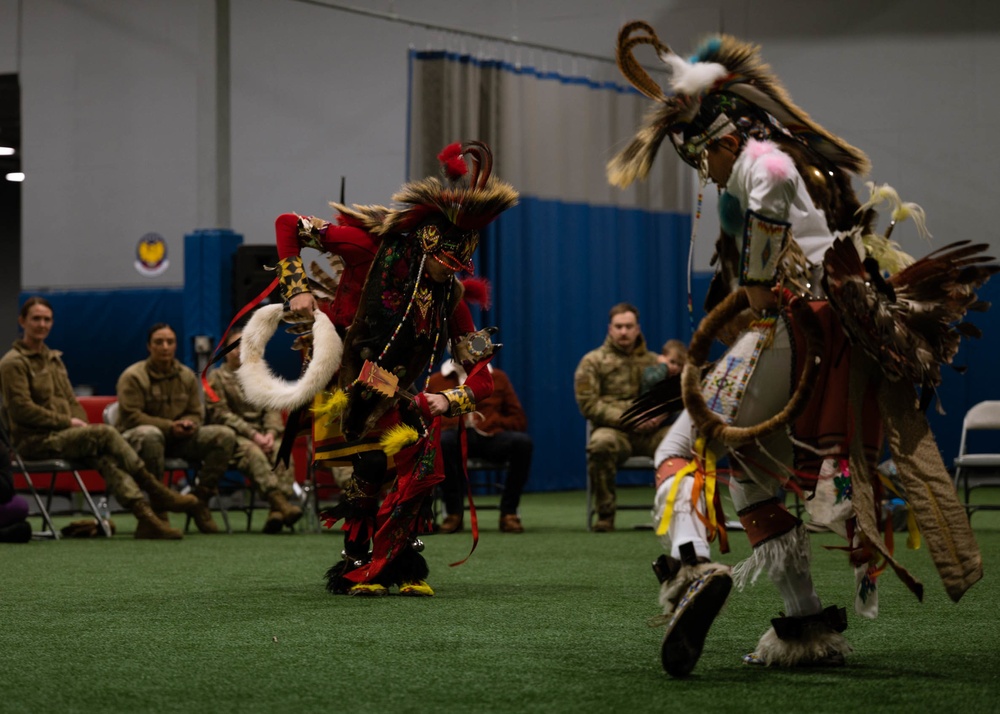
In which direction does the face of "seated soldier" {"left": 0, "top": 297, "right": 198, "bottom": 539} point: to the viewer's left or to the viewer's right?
to the viewer's right

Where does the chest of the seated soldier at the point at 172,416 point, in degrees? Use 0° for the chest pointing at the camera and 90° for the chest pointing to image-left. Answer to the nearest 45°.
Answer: approximately 315°

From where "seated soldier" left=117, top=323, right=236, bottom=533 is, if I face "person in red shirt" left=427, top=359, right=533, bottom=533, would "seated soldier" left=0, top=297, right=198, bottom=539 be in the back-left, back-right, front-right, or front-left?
back-right

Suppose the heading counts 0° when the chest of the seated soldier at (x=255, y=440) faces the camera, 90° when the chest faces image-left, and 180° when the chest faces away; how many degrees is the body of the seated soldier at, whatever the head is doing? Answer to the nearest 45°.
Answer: approximately 315°

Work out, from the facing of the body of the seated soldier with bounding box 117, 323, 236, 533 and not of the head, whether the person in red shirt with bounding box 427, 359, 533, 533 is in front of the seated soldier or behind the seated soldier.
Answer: in front

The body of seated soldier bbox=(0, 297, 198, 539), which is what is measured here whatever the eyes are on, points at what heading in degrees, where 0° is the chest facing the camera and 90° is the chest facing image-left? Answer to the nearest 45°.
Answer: approximately 315°

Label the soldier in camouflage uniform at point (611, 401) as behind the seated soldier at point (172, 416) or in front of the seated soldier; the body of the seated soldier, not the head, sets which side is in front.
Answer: in front

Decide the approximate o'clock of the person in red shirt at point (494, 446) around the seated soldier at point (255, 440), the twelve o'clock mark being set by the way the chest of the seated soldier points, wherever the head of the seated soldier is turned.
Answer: The person in red shirt is roughly at 11 o'clock from the seated soldier.

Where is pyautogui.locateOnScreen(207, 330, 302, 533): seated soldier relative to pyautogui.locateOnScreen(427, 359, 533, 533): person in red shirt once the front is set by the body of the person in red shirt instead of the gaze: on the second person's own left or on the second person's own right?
on the second person's own right
